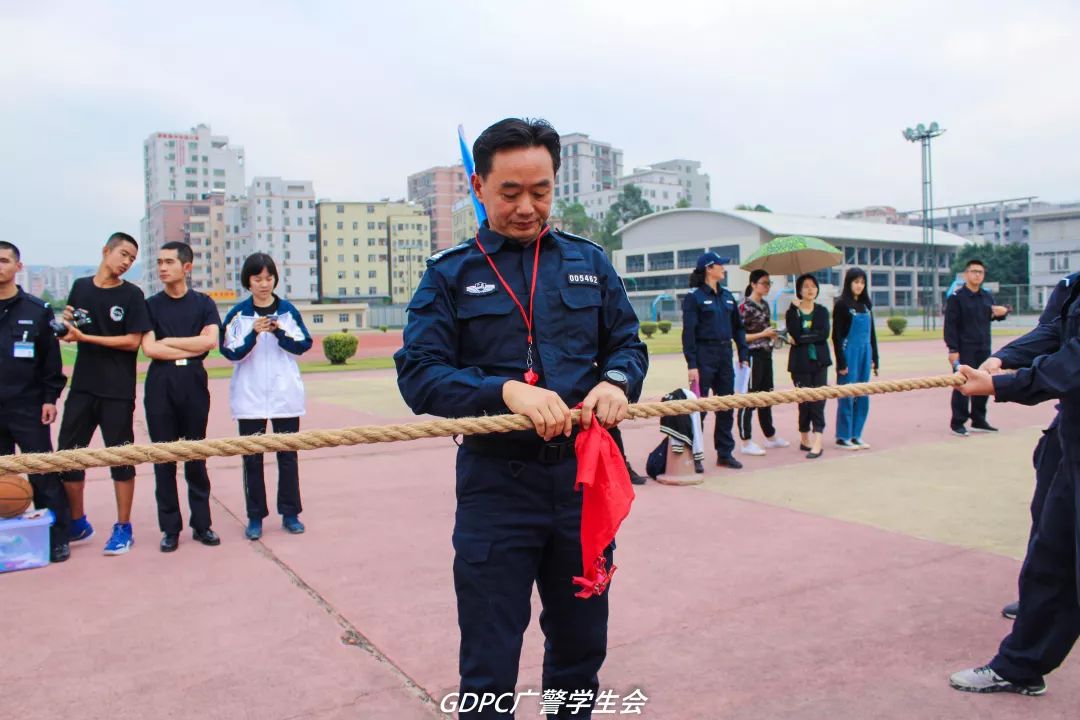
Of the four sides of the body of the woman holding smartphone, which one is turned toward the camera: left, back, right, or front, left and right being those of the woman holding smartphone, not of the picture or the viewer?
front

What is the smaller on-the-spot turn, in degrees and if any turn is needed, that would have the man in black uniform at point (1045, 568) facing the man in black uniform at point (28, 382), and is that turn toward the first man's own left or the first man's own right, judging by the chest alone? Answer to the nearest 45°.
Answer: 0° — they already face them

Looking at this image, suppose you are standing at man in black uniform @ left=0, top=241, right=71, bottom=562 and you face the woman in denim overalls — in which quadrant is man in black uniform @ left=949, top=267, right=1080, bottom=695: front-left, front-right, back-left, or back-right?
front-right

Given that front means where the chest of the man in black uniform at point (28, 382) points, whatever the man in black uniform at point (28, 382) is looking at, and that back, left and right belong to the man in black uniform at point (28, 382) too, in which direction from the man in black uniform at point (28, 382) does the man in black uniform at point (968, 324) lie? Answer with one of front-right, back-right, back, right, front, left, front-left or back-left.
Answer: left

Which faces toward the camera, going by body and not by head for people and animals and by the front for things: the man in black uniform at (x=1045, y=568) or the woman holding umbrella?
the woman holding umbrella

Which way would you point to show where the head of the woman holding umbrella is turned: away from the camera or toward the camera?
toward the camera

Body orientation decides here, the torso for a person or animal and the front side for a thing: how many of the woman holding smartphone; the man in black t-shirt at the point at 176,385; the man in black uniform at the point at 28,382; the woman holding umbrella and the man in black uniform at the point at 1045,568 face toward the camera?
4

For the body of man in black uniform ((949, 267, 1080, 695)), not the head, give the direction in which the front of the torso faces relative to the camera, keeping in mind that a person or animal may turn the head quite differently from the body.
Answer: to the viewer's left

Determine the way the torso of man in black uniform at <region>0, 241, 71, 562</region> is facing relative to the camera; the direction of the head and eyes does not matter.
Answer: toward the camera

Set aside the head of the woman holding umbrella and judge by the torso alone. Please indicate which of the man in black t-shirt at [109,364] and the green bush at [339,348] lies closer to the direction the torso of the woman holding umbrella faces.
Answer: the man in black t-shirt

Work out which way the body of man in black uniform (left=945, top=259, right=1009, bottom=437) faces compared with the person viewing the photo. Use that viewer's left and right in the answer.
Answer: facing the viewer and to the right of the viewer

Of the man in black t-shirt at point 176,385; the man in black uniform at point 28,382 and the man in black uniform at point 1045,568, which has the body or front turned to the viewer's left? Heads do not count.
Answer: the man in black uniform at point 1045,568

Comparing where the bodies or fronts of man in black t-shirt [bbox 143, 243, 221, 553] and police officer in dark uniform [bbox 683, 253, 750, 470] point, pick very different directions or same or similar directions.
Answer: same or similar directions

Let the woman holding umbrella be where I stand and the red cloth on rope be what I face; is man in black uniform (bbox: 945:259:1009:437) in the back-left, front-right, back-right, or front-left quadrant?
back-left

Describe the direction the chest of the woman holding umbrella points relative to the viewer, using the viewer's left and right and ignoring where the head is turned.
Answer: facing the viewer

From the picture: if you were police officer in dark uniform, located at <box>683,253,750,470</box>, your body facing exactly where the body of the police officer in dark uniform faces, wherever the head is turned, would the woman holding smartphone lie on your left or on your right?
on your right

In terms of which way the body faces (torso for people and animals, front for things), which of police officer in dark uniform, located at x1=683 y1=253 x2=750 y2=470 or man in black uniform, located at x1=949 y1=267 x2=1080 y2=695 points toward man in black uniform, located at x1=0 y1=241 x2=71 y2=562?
man in black uniform, located at x1=949 y1=267 x2=1080 y2=695

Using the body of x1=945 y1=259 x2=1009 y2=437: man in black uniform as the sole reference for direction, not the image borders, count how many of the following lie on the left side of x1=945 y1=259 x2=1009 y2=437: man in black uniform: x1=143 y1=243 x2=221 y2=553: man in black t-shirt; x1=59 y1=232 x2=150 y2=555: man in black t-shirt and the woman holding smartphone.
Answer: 0

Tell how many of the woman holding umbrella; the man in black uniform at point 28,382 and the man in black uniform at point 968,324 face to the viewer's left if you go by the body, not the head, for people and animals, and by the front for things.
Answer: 0
